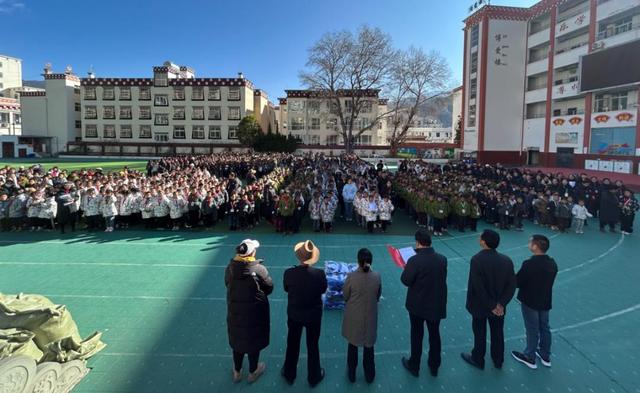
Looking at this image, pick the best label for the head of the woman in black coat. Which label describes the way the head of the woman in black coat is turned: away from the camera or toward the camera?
away from the camera

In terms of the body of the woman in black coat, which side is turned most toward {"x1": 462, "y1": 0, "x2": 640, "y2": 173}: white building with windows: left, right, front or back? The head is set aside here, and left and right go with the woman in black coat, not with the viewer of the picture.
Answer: front

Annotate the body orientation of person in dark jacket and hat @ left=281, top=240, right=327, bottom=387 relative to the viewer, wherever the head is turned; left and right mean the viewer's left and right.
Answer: facing away from the viewer

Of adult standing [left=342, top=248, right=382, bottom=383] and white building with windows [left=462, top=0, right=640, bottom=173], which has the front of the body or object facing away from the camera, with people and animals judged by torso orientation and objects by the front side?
the adult standing

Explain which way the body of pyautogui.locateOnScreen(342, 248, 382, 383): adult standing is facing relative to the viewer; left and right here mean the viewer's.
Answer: facing away from the viewer

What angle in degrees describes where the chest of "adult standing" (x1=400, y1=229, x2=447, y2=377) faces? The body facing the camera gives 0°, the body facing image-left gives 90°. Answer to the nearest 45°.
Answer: approximately 135°

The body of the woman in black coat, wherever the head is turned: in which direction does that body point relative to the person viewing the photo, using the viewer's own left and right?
facing away from the viewer and to the right of the viewer

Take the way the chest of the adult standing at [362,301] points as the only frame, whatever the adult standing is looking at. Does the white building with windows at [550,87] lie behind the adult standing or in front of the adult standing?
in front

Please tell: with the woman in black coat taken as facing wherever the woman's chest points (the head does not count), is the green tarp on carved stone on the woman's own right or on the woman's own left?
on the woman's own left

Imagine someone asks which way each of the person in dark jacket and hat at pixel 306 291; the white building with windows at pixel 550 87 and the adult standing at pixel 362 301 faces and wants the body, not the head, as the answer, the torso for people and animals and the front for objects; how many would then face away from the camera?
2

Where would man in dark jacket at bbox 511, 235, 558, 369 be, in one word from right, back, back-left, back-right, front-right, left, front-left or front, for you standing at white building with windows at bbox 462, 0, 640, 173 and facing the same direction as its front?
front-left

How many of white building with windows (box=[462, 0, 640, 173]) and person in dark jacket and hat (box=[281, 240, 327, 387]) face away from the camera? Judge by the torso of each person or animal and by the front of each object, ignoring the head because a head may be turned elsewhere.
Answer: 1

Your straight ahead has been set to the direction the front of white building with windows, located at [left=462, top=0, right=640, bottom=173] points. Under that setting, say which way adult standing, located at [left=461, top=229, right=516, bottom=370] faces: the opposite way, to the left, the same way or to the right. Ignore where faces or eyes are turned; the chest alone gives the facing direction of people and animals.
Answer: to the right

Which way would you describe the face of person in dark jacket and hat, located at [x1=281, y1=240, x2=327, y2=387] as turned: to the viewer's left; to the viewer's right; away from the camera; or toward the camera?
away from the camera

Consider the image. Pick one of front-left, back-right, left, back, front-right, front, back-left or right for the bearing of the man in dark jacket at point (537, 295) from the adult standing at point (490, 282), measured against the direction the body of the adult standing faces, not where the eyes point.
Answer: right
